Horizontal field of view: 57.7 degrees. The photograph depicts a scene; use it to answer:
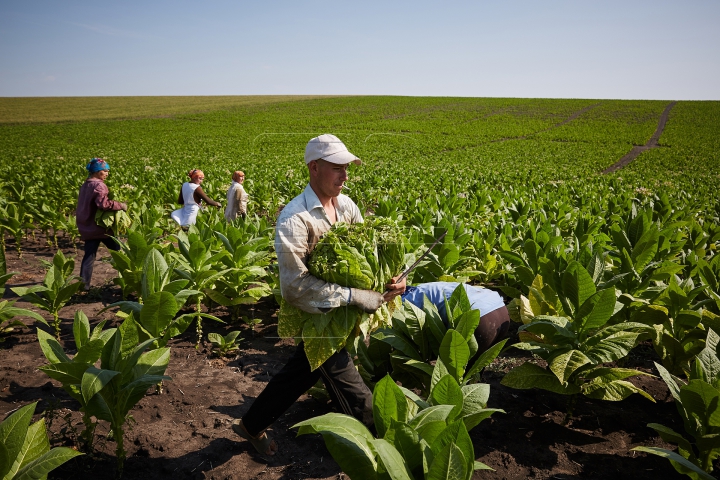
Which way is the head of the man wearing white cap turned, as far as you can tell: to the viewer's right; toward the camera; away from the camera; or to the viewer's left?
to the viewer's right

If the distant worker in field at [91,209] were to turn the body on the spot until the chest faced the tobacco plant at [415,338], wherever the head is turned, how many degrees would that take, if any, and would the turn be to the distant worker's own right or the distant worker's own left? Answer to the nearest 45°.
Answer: approximately 90° to the distant worker's own right

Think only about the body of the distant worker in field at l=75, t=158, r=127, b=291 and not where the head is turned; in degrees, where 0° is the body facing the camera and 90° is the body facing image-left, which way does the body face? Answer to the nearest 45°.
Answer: approximately 270°

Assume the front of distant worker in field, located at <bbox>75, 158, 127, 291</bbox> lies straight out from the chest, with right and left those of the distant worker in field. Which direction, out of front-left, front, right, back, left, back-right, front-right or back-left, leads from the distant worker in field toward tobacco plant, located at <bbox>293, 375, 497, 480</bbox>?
right

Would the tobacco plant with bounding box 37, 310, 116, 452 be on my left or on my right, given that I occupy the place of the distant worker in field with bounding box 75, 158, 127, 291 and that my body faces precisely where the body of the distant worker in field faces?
on my right

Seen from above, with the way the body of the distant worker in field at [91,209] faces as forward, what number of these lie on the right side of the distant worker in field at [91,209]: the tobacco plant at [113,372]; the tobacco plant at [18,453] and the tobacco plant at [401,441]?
3

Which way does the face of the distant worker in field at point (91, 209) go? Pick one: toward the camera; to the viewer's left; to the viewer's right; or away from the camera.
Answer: to the viewer's right
